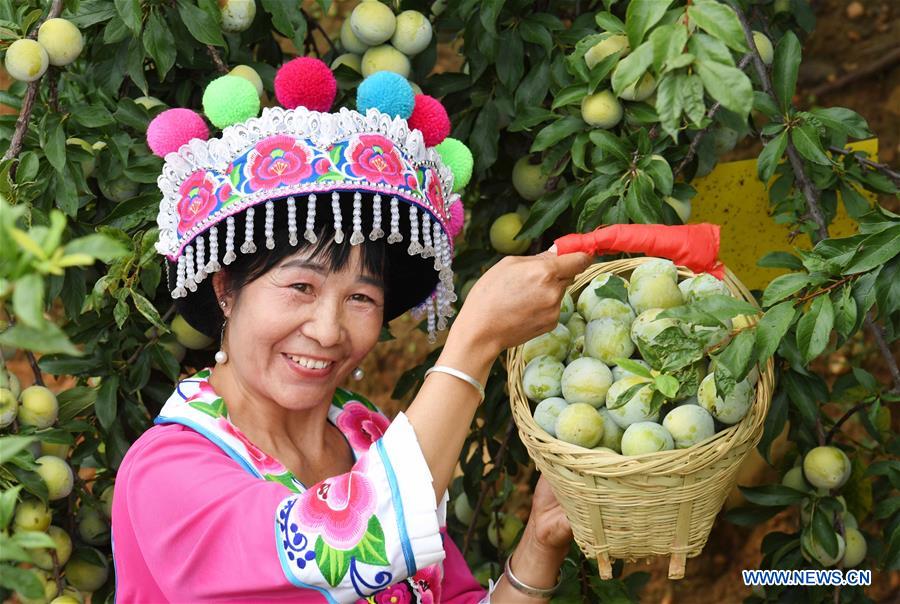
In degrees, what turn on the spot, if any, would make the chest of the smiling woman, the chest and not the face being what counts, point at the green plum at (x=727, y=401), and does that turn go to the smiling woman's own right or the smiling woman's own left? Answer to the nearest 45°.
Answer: approximately 45° to the smiling woman's own left

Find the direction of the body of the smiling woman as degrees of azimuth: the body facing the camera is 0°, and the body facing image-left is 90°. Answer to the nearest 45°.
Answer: approximately 315°
